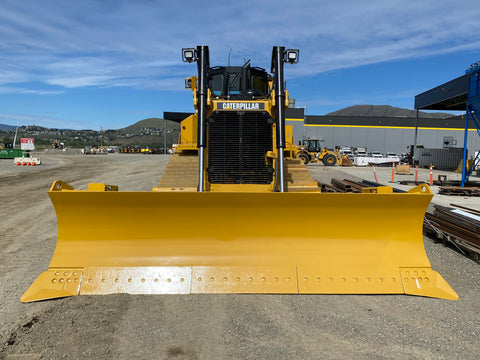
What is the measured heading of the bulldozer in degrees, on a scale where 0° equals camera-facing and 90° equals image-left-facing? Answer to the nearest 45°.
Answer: approximately 0°

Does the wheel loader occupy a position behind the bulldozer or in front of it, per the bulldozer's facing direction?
behind
